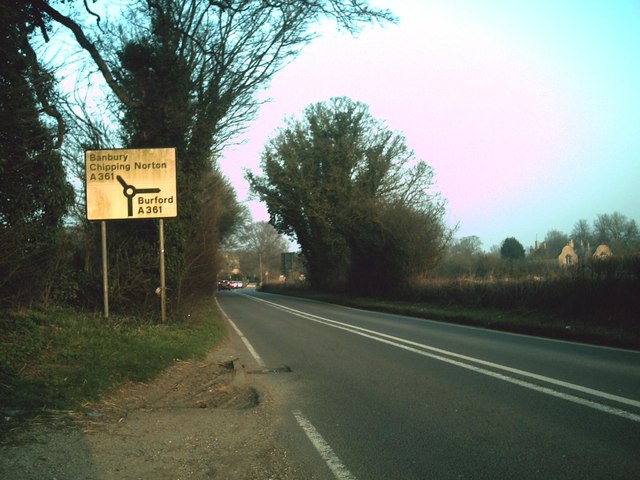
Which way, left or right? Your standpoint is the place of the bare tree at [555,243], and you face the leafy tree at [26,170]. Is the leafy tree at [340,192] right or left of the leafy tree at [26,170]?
right

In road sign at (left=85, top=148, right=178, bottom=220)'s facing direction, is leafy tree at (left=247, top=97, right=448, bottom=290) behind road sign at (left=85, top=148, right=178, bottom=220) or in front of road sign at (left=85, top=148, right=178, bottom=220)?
behind

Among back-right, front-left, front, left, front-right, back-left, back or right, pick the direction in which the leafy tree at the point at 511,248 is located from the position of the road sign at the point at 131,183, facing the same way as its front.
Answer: back-left

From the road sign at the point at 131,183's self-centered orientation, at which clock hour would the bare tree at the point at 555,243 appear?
The bare tree is roughly at 8 o'clock from the road sign.

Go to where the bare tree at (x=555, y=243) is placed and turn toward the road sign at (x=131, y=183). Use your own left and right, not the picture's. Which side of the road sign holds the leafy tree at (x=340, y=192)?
right

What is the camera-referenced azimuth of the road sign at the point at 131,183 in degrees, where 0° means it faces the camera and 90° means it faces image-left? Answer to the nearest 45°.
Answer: approximately 0°

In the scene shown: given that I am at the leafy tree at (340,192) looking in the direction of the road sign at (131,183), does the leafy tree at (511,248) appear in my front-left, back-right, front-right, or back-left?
back-left
